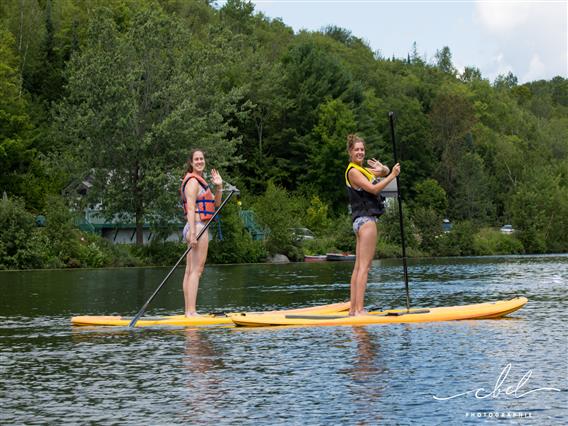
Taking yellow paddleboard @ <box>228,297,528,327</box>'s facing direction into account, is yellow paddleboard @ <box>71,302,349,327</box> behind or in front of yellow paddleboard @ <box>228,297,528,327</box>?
behind

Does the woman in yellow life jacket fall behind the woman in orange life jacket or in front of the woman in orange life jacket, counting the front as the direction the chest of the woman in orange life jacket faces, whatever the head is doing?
in front

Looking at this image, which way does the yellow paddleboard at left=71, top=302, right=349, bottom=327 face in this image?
to the viewer's right

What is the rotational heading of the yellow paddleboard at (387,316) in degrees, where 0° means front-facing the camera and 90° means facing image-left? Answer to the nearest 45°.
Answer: approximately 270°

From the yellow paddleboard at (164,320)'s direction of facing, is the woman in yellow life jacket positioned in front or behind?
in front

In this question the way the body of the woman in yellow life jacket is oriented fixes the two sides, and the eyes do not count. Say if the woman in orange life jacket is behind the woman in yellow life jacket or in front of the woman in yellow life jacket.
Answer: behind

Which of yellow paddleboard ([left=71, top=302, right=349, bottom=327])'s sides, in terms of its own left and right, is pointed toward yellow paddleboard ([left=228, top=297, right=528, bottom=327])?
front
